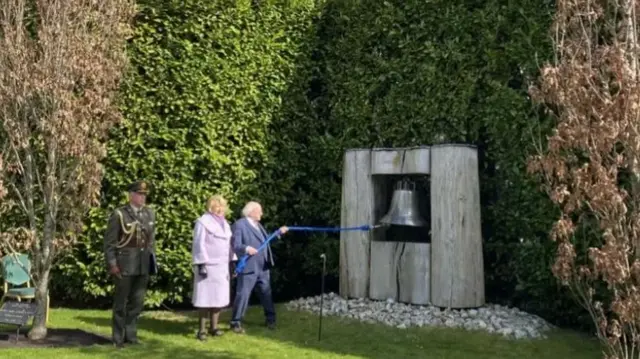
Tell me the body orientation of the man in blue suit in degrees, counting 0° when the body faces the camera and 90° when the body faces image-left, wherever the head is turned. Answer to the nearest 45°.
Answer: approximately 315°

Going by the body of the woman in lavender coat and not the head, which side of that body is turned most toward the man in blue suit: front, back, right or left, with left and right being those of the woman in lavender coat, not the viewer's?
left

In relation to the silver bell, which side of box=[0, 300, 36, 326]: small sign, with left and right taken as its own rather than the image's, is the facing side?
left

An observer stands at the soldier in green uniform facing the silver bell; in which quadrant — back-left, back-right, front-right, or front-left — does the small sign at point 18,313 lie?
back-left

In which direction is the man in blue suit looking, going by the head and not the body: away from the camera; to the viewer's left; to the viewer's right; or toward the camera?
to the viewer's right

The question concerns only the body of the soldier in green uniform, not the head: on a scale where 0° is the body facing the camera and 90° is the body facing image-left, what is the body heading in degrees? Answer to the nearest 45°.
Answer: approximately 315°
